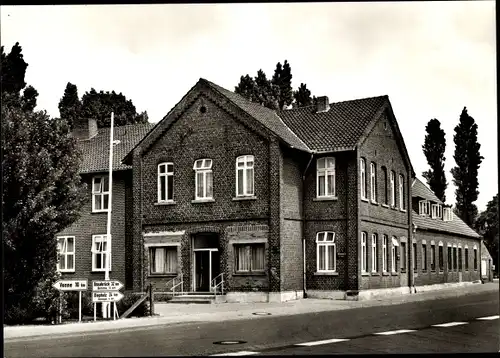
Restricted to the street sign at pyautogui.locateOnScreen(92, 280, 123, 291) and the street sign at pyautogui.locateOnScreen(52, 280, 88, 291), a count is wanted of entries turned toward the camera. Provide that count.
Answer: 2

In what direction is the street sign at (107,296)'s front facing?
toward the camera

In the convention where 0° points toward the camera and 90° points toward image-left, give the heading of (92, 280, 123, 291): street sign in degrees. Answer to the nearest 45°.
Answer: approximately 0°

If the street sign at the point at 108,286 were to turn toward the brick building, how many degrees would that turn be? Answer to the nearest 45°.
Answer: approximately 135° to its left

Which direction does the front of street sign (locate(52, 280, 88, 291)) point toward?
toward the camera

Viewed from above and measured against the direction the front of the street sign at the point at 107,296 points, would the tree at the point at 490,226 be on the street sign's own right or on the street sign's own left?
on the street sign's own left

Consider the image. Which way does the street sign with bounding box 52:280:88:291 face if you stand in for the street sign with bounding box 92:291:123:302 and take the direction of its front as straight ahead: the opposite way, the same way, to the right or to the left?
the same way

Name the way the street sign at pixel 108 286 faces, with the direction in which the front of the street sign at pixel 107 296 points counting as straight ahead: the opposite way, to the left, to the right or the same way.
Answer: the same way

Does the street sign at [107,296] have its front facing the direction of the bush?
no

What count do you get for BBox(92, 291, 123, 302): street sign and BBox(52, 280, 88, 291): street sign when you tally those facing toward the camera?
2
